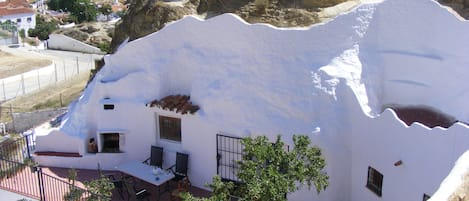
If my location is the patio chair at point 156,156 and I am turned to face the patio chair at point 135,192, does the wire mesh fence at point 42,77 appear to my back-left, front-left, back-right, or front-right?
back-right

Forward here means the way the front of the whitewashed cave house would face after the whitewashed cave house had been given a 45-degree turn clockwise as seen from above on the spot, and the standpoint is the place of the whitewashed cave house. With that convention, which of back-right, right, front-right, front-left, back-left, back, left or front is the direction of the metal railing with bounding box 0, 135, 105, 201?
front

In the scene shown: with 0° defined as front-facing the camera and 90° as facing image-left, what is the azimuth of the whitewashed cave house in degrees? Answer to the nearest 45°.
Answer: approximately 45°

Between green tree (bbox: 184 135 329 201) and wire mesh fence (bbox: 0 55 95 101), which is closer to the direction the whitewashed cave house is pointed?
the green tree

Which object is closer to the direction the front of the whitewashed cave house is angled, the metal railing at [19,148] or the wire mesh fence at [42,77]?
the metal railing

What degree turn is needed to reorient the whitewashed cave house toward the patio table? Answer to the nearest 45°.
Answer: approximately 45° to its right

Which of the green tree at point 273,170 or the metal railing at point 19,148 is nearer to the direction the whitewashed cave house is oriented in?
the green tree
